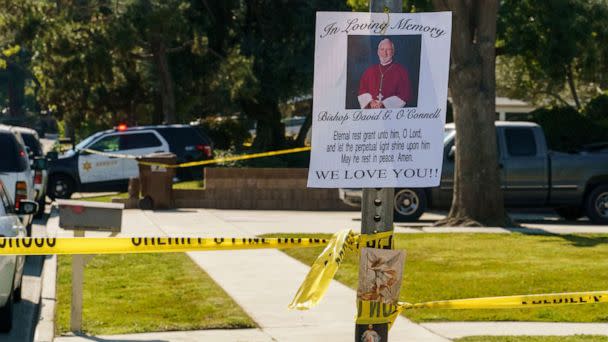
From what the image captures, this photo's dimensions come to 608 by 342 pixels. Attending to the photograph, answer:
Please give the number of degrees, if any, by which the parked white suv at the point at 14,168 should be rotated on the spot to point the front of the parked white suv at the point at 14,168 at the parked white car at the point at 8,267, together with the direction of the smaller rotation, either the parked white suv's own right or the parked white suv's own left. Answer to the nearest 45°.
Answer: approximately 180°

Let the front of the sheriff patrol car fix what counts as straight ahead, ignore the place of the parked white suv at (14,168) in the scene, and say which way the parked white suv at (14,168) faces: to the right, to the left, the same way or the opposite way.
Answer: to the right

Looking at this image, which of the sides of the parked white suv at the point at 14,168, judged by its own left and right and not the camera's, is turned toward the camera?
back

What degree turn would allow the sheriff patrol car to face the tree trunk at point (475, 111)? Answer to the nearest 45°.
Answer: approximately 135° to its left

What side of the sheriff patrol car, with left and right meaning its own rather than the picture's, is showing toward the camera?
left

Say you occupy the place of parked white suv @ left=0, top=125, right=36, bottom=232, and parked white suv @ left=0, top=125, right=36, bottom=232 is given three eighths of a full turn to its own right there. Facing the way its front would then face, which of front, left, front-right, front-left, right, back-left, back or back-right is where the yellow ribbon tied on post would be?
front-right

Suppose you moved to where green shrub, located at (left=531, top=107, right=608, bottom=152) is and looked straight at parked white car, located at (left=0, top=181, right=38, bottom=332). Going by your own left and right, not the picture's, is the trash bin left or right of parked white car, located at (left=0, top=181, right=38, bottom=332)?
right

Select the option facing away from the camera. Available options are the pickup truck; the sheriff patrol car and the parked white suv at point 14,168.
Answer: the parked white suv
